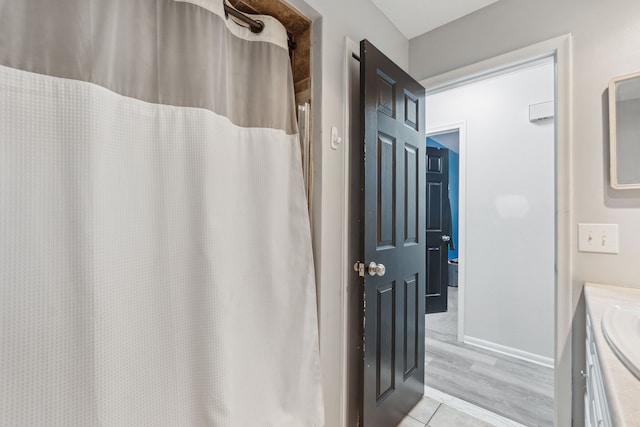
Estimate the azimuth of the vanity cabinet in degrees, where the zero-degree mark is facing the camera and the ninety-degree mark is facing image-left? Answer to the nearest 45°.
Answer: approximately 90°

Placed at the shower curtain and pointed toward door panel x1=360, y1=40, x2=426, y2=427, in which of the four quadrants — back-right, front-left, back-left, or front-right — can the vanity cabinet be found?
front-right

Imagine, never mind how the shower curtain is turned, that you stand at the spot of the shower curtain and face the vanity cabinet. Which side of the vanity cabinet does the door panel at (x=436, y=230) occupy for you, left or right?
left

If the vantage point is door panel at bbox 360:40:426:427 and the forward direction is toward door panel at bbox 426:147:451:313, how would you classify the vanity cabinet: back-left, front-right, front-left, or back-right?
back-right

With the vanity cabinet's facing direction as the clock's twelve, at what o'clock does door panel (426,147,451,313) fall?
The door panel is roughly at 2 o'clock from the vanity cabinet.

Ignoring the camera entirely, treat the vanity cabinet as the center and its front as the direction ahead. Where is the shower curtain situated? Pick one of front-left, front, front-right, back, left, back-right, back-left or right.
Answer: front-left

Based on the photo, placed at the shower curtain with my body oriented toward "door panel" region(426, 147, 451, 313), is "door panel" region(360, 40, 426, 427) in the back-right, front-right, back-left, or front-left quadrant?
front-right

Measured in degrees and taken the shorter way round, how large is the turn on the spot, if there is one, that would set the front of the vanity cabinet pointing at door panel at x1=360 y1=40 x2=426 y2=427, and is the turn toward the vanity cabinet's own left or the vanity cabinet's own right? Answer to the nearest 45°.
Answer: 0° — it already faces it
